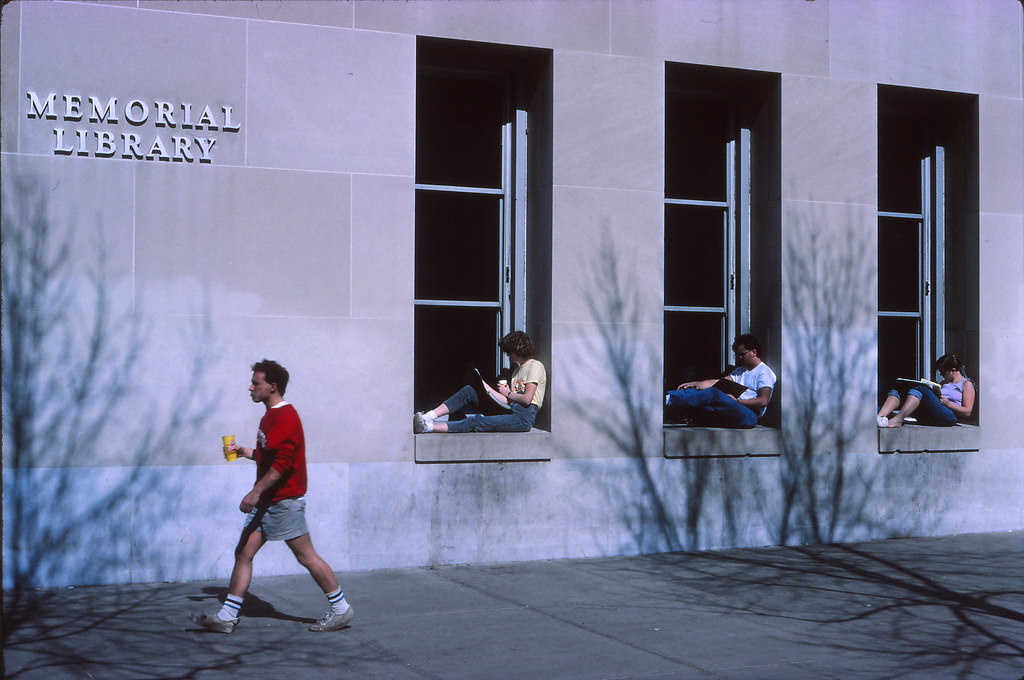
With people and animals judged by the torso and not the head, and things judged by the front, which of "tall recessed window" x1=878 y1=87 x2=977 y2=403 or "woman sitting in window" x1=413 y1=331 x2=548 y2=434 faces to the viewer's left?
the woman sitting in window

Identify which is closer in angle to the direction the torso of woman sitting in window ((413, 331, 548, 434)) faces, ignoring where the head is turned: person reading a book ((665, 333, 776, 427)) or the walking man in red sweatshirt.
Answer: the walking man in red sweatshirt

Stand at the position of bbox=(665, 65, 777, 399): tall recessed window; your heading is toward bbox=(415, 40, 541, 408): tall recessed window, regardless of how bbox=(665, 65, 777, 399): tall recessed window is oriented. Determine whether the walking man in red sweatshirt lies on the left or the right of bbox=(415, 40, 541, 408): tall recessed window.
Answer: left

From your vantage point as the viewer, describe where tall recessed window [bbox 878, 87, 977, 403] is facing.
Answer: facing the viewer and to the right of the viewer

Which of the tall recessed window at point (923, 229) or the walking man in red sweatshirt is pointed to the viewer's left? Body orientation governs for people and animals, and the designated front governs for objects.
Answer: the walking man in red sweatshirt

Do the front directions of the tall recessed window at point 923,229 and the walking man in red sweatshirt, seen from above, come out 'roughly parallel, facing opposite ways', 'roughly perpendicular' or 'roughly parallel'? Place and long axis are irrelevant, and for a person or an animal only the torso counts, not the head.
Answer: roughly perpendicular

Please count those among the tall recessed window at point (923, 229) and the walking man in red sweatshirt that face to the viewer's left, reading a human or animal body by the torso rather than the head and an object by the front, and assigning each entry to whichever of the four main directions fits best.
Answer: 1

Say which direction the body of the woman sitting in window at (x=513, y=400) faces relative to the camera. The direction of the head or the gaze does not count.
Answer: to the viewer's left

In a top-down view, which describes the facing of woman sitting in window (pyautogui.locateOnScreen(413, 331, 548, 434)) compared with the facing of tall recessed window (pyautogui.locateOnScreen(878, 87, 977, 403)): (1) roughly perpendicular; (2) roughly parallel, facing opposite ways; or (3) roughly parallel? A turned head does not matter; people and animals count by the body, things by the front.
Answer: roughly perpendicular

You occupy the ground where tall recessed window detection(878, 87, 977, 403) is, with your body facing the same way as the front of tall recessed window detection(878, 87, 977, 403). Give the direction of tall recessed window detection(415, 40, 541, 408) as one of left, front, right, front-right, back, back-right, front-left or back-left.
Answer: right

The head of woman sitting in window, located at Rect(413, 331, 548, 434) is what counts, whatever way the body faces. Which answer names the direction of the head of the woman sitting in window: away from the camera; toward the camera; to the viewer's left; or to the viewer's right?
to the viewer's left

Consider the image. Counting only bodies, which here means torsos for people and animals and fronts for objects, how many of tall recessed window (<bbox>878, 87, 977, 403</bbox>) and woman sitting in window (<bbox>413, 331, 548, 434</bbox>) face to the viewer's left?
1

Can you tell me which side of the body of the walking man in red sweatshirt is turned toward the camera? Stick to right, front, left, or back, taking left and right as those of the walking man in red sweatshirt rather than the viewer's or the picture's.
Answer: left

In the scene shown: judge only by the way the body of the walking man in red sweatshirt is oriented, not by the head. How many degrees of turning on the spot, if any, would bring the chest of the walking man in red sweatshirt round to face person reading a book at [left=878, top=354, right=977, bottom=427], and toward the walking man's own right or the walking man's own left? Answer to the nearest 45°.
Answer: approximately 135° to the walking man's own right

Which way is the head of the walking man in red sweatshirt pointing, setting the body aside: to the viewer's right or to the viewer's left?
to the viewer's left

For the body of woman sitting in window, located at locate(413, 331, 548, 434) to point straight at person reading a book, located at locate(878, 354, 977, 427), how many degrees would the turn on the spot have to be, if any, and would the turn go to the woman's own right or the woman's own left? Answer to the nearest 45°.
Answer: approximately 180°
